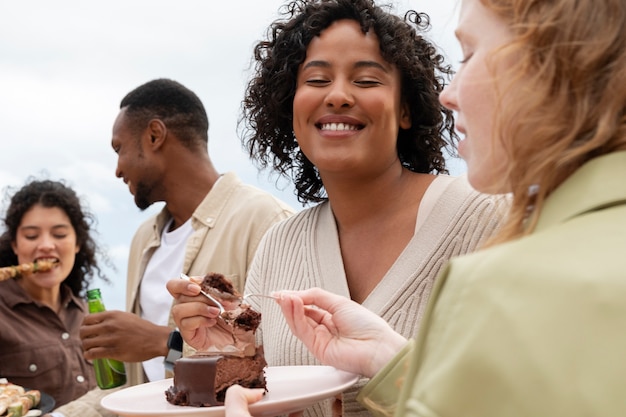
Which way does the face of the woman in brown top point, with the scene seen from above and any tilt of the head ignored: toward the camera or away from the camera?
toward the camera

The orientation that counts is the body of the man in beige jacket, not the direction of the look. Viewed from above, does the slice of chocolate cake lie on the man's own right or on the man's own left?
on the man's own left

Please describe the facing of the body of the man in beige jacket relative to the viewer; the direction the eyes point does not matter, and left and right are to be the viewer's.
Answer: facing the viewer and to the left of the viewer

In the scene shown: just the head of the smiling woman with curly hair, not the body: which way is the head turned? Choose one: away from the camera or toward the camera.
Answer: toward the camera

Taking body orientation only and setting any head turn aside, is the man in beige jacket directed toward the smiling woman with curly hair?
no

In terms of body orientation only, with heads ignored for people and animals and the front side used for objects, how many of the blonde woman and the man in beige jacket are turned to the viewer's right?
0

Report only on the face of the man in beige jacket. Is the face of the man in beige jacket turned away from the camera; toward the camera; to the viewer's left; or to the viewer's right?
to the viewer's left

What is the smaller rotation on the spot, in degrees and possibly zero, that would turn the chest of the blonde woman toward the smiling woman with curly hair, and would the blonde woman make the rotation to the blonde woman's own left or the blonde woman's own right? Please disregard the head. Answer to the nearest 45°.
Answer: approximately 45° to the blonde woman's own right

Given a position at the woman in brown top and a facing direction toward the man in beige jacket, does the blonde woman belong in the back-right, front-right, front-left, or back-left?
front-right

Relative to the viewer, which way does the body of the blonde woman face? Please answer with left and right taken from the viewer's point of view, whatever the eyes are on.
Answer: facing away from the viewer and to the left of the viewer

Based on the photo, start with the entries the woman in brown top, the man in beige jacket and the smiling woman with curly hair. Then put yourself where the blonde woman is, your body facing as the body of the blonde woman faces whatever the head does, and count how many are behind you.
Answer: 0

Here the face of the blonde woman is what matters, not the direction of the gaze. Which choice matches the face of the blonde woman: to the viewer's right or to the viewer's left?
to the viewer's left

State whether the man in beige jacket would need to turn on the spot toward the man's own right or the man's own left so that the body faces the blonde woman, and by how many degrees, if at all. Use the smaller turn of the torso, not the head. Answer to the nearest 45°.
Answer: approximately 45° to the man's own left

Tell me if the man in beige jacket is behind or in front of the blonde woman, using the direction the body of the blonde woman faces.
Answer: in front

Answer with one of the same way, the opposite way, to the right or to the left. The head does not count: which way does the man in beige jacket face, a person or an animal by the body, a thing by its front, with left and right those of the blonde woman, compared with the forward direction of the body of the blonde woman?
to the left
